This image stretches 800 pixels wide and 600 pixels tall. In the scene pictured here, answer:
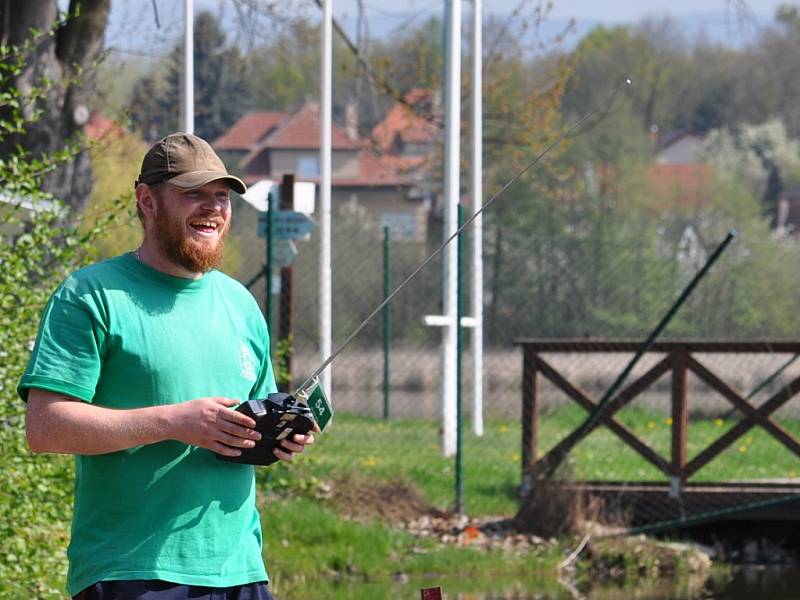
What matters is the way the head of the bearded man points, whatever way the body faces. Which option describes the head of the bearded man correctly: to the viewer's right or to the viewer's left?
to the viewer's right

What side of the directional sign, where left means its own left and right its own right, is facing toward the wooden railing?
left

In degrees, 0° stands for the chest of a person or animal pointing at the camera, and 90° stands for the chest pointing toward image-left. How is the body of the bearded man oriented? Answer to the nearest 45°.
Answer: approximately 315°

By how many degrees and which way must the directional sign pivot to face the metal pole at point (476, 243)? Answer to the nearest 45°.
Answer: approximately 135° to its left

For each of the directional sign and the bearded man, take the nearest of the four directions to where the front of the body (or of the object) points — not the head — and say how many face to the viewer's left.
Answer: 0

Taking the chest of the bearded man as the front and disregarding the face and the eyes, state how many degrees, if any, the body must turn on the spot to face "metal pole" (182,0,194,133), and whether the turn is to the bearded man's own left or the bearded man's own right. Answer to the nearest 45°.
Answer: approximately 135° to the bearded man's own left

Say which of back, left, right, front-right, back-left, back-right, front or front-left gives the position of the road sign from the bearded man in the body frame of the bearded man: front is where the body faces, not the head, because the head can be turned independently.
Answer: back-left

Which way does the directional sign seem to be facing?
toward the camera

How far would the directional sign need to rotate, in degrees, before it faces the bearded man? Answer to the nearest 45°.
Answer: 0° — it already faces them
